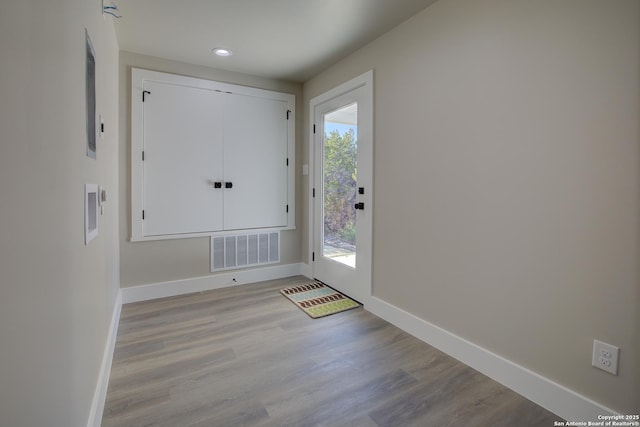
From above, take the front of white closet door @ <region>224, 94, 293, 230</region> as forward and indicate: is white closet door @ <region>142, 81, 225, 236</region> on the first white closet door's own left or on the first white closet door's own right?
on the first white closet door's own right

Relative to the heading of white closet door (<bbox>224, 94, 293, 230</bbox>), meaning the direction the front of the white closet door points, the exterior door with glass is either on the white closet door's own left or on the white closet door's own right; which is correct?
on the white closet door's own left

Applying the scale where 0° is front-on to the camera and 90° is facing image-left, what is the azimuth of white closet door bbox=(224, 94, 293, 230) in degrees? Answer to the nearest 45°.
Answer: approximately 0°

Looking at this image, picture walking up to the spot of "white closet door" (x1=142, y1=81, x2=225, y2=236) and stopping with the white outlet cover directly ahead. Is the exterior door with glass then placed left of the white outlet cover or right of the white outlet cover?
left

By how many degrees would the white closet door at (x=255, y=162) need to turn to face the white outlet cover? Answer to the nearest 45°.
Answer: approximately 45° to its left
